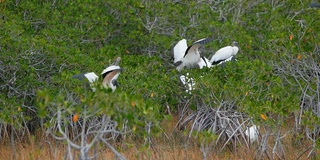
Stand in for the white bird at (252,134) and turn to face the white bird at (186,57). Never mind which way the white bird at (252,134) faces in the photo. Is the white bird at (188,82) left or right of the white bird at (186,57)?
left

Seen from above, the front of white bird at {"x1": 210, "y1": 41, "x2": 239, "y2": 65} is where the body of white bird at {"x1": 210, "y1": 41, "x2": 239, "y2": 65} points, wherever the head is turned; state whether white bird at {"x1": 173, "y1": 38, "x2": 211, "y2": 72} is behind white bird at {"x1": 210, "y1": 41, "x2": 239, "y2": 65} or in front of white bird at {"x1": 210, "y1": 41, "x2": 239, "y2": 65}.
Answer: behind

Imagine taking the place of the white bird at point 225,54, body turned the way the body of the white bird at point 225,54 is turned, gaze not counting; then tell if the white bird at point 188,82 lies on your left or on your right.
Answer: on your right

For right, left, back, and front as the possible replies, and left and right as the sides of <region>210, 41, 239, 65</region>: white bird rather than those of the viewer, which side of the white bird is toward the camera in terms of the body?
right

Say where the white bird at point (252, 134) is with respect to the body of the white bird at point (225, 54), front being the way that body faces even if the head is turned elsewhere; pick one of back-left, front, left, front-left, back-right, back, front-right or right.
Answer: right
